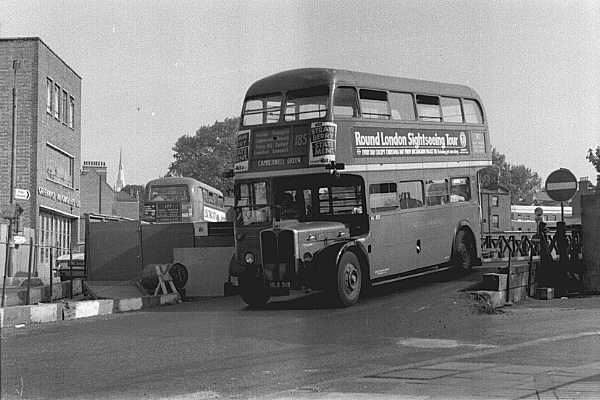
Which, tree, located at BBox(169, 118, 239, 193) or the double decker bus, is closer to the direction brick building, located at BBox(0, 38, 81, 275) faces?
the double decker bus

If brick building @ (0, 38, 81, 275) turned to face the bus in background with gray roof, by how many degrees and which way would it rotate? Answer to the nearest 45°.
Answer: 0° — it already faces it

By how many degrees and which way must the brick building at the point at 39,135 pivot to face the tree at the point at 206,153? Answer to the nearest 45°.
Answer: approximately 90° to its left

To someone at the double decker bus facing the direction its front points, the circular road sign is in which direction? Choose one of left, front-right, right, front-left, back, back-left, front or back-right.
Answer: back-left

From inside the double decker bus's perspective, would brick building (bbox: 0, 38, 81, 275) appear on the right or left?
on its right

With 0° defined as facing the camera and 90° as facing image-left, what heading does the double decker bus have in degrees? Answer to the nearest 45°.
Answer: approximately 45°

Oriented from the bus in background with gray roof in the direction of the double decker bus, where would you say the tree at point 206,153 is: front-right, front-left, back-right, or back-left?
back-left
